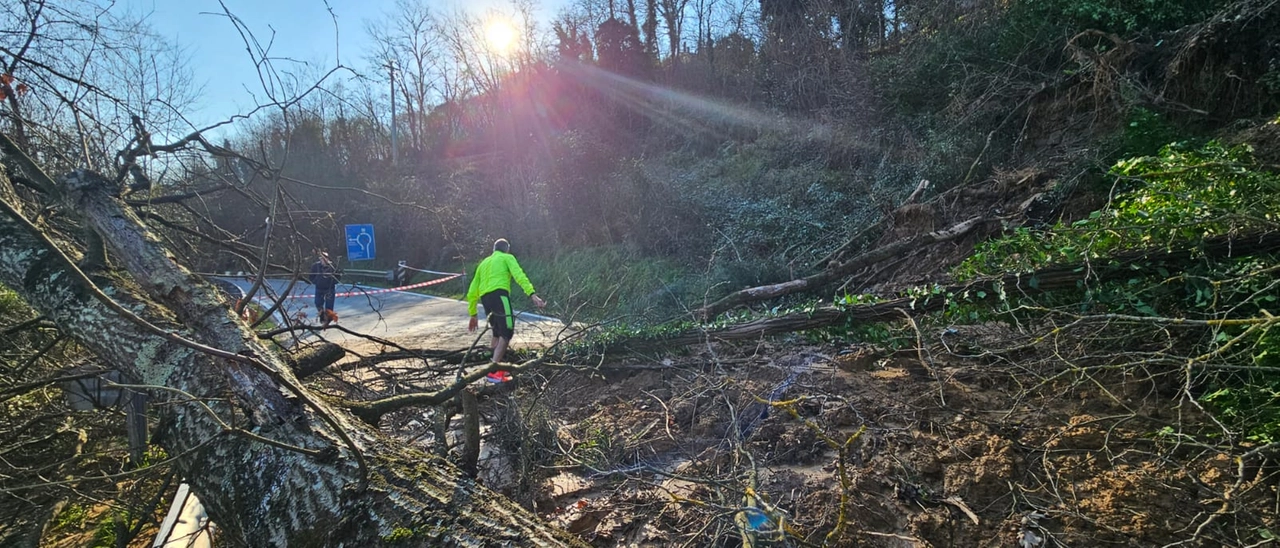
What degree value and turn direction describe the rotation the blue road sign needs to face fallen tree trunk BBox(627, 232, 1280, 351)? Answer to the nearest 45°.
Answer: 0° — it already faces it

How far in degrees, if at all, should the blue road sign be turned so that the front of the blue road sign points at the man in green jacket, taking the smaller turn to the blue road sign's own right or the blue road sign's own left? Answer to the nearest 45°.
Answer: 0° — it already faces them

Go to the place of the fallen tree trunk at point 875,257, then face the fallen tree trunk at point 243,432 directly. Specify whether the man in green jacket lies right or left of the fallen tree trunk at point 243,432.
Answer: right

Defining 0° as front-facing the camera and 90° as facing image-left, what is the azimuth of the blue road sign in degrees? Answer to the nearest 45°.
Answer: approximately 0°

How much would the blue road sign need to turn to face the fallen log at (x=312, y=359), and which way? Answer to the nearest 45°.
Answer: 0° — it already faces it

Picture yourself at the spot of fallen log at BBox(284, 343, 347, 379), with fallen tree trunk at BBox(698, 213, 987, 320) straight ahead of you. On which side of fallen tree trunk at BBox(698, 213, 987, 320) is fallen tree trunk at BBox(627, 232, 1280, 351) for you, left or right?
right

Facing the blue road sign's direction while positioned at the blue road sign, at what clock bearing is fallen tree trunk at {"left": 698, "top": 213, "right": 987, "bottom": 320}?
The fallen tree trunk is roughly at 11 o'clock from the blue road sign.
